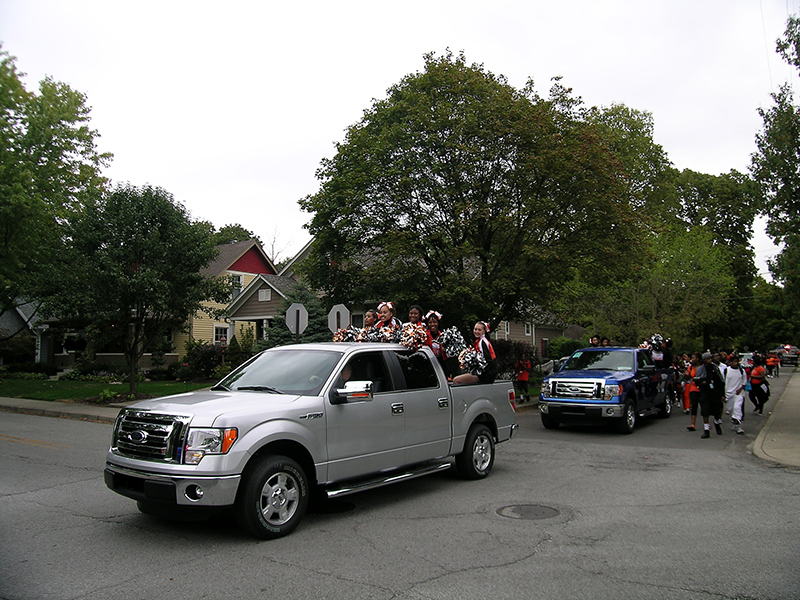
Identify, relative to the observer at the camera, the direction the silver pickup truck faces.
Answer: facing the viewer and to the left of the viewer

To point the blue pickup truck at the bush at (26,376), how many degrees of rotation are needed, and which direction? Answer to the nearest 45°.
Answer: approximately 45° to its right

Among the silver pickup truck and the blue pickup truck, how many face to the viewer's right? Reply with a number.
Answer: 0

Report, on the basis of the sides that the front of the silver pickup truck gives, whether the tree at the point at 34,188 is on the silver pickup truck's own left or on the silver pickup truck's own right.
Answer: on the silver pickup truck's own right

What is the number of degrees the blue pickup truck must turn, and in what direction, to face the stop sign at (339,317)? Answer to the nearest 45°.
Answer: approximately 45° to its right

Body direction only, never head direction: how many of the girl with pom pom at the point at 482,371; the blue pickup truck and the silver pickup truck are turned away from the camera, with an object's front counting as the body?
0

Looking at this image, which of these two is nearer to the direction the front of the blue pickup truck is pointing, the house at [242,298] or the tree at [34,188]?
the tree

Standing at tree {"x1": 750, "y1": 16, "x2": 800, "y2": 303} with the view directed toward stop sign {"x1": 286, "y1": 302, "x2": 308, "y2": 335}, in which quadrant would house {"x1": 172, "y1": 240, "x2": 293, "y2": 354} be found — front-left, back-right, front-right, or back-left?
front-right

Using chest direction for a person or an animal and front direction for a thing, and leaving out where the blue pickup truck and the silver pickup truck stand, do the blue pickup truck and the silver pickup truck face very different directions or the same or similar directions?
same or similar directions

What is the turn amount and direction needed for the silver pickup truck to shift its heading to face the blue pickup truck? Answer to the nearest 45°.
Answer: approximately 180°

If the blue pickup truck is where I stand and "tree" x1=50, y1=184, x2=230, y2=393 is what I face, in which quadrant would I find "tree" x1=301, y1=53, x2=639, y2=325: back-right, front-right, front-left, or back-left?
front-right
